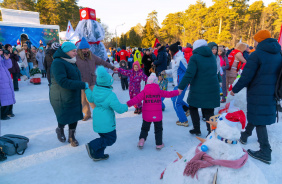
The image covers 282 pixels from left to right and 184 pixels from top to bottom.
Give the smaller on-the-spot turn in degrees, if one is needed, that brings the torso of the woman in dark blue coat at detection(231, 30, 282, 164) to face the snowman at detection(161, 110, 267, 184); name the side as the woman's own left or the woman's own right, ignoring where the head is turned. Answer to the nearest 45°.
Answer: approximately 135° to the woman's own left

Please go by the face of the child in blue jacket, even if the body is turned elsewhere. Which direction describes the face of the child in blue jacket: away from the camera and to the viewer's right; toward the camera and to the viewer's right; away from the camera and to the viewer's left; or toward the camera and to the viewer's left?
away from the camera and to the viewer's right

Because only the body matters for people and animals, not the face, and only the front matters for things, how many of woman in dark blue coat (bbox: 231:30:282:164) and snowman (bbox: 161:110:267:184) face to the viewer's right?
0

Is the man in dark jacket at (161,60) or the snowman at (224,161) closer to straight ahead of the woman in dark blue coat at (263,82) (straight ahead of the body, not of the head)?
the man in dark jacket

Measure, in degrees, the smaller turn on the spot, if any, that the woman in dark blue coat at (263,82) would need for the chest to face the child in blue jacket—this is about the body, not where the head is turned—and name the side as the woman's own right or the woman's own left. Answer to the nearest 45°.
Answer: approximately 90° to the woman's own left

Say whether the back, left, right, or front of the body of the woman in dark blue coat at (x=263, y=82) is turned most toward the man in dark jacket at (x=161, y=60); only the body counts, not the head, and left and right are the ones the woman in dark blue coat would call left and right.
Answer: front

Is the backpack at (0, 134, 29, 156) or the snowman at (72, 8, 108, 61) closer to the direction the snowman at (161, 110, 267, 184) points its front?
the backpack

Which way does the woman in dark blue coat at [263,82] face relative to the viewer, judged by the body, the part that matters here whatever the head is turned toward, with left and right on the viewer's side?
facing away from the viewer and to the left of the viewer
